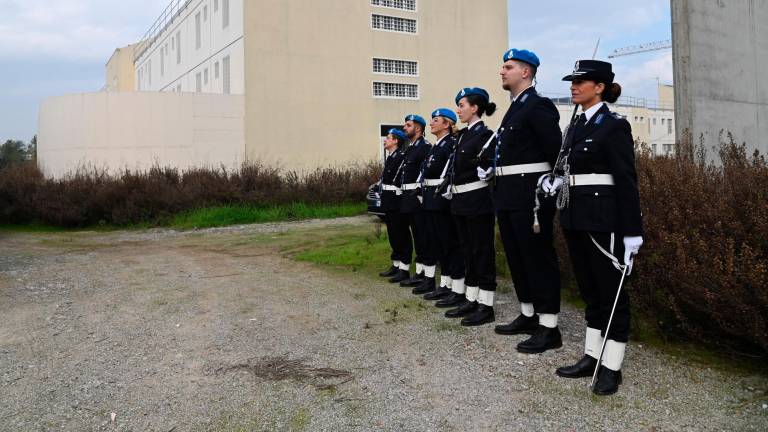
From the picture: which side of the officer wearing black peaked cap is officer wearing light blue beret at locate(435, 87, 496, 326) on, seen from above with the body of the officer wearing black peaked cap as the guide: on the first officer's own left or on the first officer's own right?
on the first officer's own right

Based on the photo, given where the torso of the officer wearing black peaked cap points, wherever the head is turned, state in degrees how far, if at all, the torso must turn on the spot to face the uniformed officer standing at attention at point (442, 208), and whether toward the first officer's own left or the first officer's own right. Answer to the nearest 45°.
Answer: approximately 90° to the first officer's own right

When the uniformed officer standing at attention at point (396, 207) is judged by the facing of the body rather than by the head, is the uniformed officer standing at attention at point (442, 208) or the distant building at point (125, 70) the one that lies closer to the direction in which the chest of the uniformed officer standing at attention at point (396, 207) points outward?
the distant building

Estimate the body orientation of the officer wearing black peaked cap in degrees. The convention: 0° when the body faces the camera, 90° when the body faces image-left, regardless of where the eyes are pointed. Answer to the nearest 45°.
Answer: approximately 45°

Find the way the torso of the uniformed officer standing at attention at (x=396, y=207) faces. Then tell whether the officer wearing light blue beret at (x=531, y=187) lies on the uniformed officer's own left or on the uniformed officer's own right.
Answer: on the uniformed officer's own left

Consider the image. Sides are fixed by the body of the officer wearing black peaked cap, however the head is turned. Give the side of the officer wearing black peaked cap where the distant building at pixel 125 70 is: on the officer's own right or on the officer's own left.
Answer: on the officer's own right

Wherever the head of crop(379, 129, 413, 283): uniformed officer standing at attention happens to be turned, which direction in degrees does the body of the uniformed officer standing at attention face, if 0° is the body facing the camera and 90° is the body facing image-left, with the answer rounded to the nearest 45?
approximately 45°

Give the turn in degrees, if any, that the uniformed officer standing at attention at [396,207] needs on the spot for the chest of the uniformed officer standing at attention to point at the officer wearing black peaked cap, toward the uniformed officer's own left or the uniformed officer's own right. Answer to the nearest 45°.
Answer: approximately 45° to the uniformed officer's own left

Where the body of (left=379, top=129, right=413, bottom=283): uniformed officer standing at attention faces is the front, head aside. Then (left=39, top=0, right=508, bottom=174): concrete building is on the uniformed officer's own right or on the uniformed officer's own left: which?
on the uniformed officer's own right
